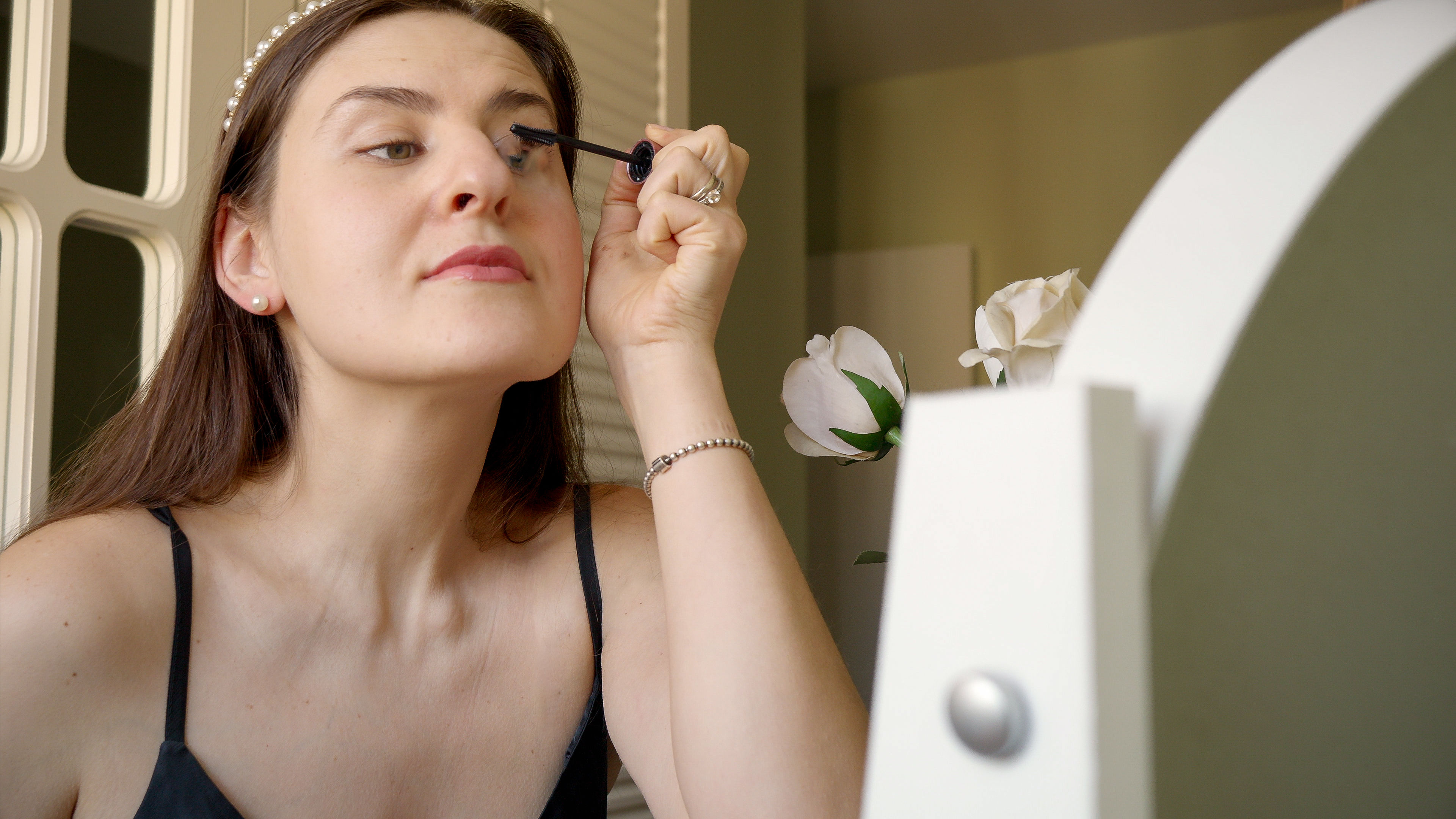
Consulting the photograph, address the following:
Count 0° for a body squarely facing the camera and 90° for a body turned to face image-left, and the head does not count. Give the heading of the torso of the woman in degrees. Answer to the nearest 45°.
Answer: approximately 315°
